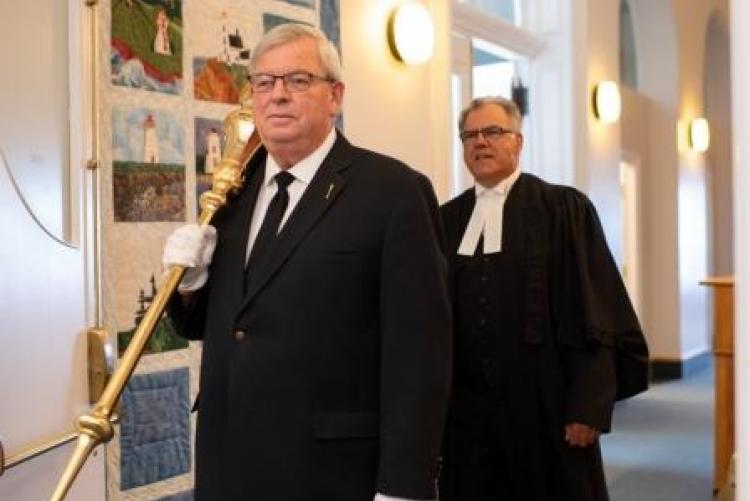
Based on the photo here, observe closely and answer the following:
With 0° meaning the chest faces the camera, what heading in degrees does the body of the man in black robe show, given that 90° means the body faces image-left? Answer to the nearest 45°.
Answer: approximately 45°

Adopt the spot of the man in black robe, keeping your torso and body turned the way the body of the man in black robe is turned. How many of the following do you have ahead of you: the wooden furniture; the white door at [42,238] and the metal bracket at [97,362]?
2

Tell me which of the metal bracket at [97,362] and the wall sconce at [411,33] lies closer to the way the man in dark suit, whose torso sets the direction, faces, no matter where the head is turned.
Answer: the metal bracket
